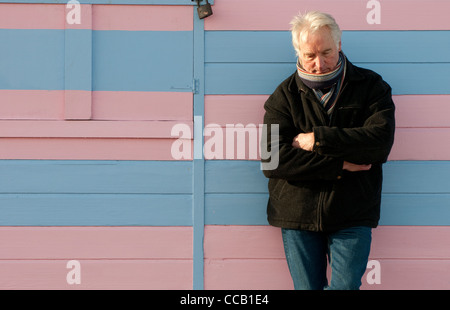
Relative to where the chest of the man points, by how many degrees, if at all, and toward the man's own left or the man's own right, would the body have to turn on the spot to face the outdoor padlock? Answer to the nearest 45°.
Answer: approximately 135° to the man's own right

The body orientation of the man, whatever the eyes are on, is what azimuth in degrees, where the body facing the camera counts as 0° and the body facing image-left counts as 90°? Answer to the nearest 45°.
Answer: approximately 0°

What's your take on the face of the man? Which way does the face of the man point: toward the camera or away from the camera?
toward the camera
